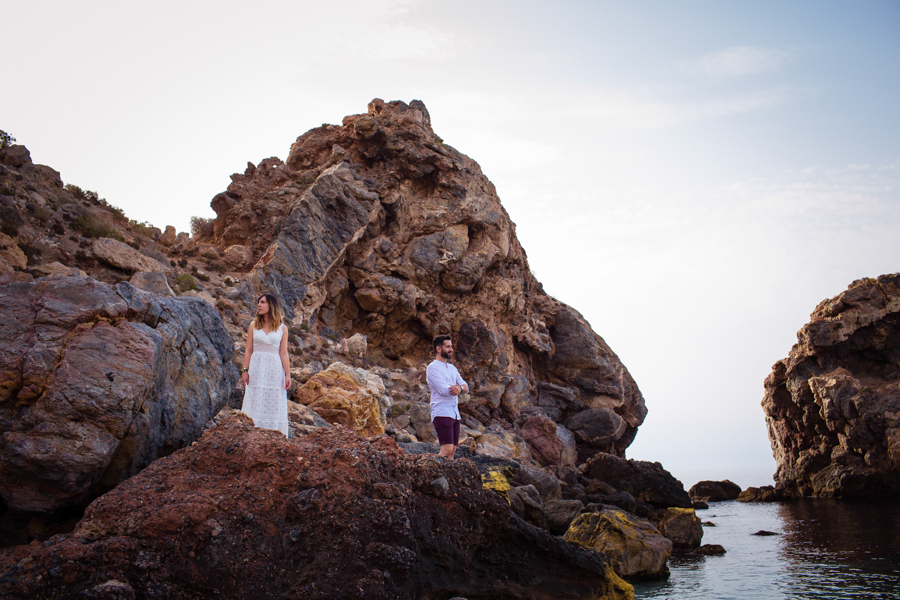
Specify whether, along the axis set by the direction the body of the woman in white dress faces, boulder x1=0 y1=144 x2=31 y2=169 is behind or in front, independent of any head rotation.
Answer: behind

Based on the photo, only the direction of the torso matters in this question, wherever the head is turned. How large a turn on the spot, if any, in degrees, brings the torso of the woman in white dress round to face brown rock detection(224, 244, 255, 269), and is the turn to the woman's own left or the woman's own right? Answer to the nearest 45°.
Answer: approximately 180°

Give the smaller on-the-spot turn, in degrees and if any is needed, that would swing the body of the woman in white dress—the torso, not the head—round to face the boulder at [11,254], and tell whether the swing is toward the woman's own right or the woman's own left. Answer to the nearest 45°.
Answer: approximately 135° to the woman's own right

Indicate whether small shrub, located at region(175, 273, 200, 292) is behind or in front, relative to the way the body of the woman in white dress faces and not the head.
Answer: behind

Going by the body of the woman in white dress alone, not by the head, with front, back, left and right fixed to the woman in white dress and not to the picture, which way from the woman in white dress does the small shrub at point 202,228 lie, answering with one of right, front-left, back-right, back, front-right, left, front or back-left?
back

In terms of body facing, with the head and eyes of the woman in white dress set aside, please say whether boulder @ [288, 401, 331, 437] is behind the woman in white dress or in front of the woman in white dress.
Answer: behind

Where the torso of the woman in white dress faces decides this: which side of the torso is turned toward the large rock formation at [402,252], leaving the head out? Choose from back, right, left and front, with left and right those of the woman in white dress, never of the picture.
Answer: back

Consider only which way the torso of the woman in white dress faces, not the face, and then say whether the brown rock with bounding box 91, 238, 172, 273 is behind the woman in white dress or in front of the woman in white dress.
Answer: behind

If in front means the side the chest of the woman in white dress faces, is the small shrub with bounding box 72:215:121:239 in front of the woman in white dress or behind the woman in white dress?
behind

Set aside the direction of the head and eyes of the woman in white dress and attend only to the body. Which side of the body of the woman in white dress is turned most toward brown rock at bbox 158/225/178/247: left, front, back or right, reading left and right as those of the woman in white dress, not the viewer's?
back

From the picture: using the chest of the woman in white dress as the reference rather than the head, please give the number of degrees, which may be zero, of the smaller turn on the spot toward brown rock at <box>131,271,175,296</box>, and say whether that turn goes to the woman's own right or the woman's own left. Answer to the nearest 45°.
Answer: approximately 180°

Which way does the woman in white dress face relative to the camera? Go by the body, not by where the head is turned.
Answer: toward the camera
